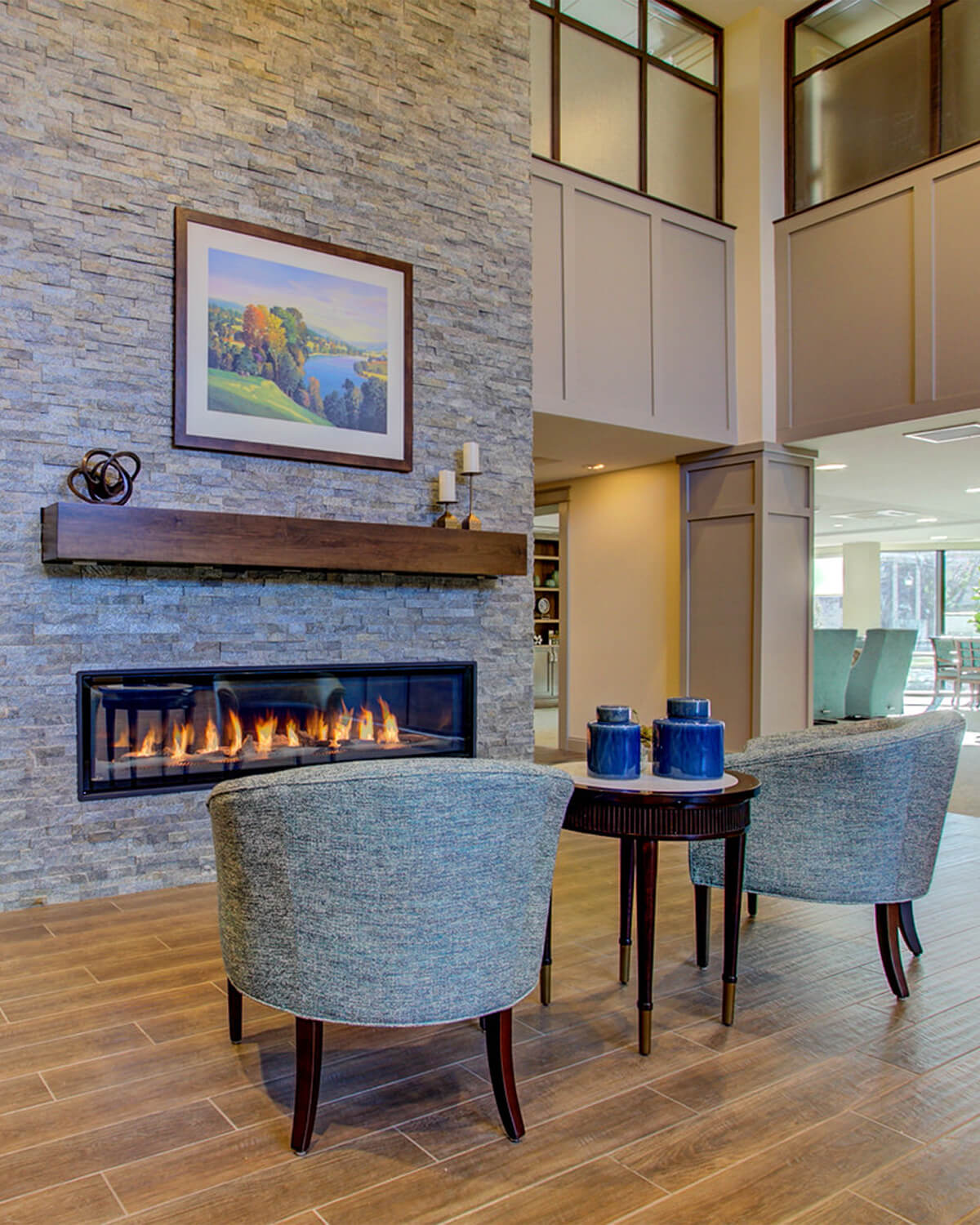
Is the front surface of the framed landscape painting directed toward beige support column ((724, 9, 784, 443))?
no

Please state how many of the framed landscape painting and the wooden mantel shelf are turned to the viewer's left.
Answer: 0

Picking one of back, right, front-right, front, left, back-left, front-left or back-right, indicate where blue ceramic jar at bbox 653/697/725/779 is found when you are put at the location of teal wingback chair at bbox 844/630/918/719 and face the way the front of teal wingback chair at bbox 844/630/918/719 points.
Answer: back-left

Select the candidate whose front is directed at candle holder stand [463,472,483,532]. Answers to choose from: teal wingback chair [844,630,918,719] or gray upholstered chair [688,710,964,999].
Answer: the gray upholstered chair

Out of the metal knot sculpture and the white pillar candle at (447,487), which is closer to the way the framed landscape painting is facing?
the white pillar candle

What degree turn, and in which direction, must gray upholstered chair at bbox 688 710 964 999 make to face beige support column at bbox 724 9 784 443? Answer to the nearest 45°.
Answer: approximately 45° to its right

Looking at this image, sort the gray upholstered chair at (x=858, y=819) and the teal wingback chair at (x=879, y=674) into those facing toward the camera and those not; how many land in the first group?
0

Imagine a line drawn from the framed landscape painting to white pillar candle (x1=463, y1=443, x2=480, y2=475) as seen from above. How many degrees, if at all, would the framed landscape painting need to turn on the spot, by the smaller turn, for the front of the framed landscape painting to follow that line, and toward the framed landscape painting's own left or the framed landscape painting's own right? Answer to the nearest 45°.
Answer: approximately 45° to the framed landscape painting's own left

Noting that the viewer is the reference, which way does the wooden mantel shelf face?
facing the viewer and to the right of the viewer

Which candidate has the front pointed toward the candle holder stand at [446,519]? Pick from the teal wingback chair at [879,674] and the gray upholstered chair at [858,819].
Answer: the gray upholstered chair

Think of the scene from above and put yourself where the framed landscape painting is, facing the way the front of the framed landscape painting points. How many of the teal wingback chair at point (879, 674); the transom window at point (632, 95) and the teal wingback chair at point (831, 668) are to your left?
3

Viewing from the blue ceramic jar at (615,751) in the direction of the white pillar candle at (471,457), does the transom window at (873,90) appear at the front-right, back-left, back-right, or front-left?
front-right

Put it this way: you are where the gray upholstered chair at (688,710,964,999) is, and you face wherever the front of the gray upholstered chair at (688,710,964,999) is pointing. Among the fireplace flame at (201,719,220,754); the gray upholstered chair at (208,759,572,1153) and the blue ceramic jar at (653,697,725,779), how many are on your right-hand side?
0

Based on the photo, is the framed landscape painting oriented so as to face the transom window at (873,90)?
no

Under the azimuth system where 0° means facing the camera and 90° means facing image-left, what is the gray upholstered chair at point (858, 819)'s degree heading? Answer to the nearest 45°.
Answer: approximately 135°

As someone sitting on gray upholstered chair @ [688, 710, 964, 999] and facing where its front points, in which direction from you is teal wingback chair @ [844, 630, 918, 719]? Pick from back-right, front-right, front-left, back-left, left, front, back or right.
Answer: front-right

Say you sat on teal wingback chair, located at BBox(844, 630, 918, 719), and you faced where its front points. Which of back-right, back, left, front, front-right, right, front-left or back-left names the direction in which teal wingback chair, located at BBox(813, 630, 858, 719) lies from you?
left

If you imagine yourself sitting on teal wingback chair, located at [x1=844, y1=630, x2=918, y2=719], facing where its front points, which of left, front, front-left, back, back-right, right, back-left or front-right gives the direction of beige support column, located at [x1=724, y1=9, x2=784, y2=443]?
back-left

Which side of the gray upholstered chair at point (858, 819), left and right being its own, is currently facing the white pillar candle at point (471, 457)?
front

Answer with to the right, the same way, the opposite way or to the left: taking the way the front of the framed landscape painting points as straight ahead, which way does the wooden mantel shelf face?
the same way

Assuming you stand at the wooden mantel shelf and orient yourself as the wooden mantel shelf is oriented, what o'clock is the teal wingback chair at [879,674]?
The teal wingback chair is roughly at 9 o'clock from the wooden mantel shelf.

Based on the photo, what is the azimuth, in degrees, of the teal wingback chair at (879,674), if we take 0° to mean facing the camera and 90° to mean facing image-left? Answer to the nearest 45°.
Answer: approximately 135°
